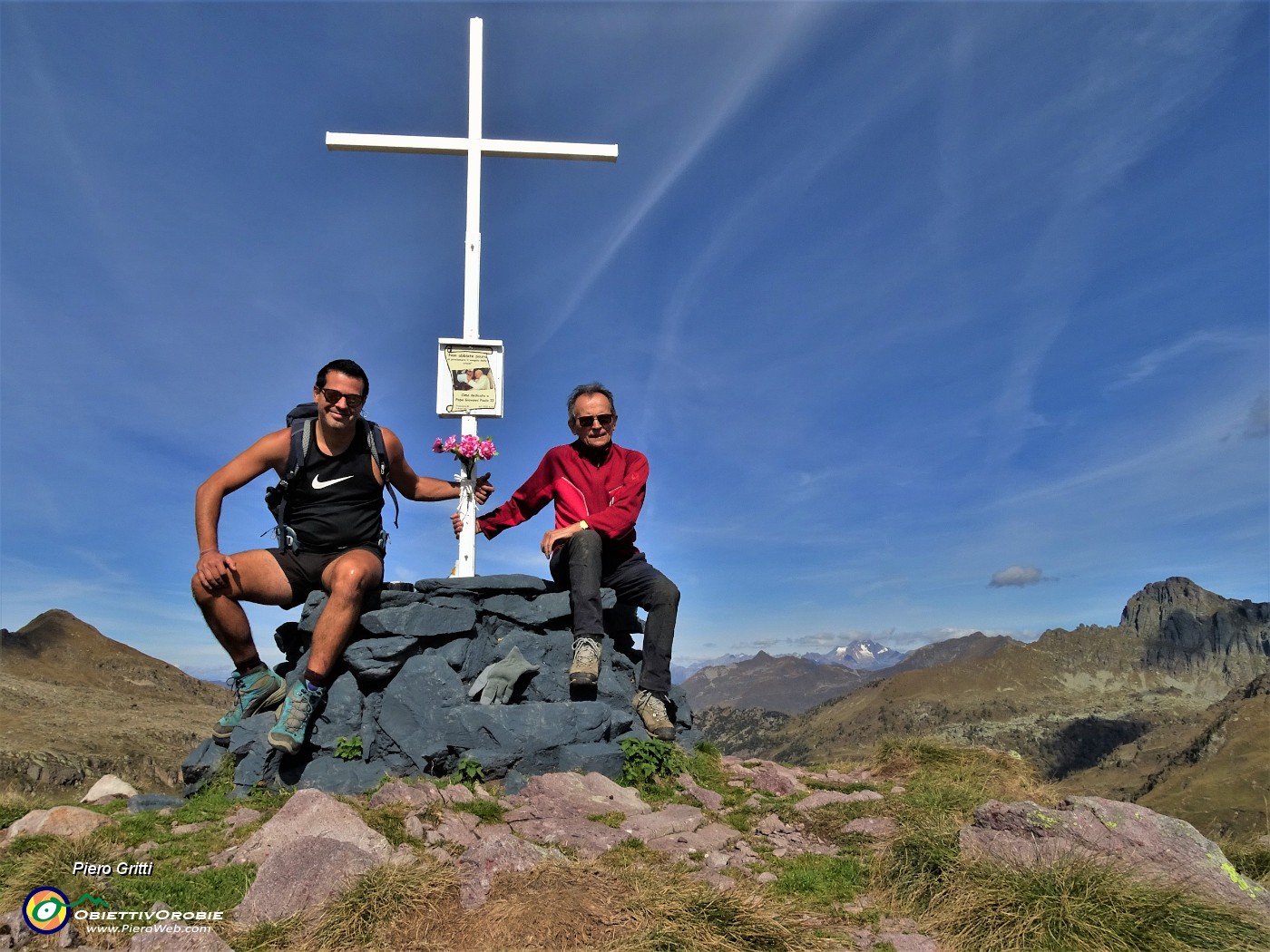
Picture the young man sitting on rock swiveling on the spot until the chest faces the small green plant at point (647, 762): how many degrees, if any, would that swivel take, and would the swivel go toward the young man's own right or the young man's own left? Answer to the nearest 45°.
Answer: approximately 90° to the young man's own left

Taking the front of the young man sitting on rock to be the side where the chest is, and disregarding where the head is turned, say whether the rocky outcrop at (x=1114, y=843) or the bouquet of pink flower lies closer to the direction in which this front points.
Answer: the rocky outcrop

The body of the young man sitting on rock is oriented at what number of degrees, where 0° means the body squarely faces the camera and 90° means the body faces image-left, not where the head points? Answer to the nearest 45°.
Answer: approximately 0°

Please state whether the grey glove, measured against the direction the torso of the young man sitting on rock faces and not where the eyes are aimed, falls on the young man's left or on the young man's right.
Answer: on the young man's left
